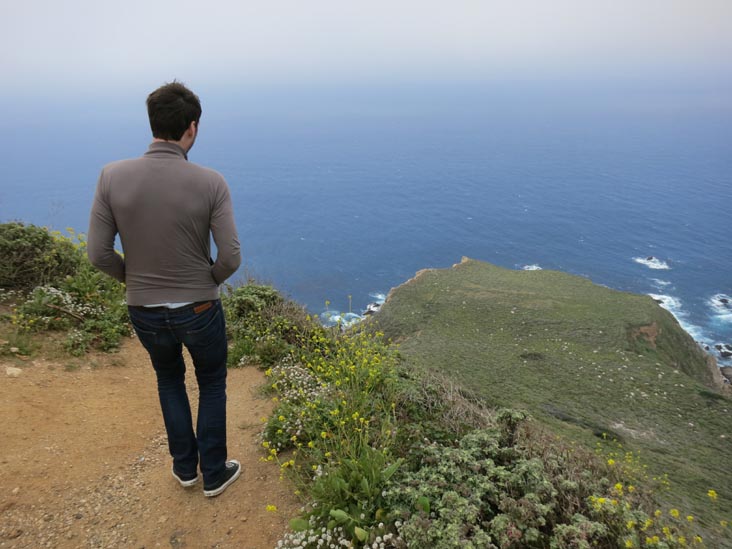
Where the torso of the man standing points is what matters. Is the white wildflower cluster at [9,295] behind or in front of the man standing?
in front

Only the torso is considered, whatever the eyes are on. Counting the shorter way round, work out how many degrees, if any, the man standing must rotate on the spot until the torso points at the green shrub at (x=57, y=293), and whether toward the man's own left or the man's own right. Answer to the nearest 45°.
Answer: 0° — they already face it

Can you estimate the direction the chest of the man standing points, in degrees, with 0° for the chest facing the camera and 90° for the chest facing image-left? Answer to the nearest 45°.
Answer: approximately 180°

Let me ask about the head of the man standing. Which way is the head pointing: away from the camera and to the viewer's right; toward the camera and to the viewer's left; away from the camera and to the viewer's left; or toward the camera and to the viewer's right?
away from the camera and to the viewer's right

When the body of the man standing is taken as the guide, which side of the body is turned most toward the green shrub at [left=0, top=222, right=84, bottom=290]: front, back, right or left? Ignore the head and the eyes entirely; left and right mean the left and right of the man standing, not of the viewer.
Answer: front
